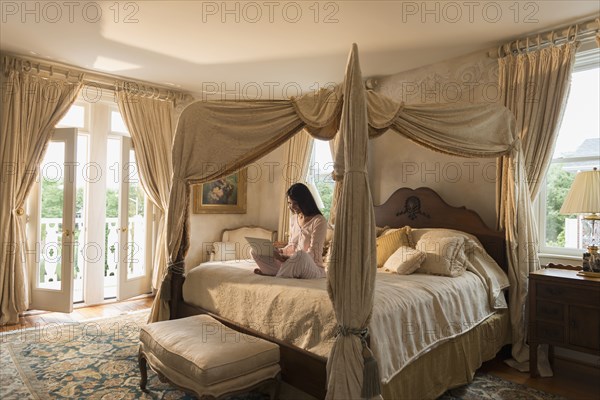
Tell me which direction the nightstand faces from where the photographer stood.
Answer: facing the viewer and to the left of the viewer

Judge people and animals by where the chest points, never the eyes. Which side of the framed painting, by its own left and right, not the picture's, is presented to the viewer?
front

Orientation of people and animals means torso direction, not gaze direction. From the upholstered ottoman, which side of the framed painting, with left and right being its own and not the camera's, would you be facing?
front

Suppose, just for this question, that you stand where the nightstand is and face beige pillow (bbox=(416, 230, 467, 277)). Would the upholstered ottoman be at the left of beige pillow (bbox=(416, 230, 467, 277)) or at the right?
left

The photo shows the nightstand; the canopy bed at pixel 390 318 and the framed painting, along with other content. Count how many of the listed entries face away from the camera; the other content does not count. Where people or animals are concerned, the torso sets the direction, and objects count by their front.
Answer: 0

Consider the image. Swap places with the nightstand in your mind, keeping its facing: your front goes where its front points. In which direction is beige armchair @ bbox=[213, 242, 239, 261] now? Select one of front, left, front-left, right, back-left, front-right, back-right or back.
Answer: front-right

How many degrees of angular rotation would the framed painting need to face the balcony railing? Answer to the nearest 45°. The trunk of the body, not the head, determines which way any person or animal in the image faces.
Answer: approximately 90° to its right

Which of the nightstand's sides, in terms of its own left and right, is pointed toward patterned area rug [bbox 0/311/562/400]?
front

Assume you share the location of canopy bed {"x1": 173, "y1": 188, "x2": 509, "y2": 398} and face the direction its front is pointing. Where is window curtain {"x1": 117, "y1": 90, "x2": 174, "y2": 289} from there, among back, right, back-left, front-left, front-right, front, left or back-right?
right
